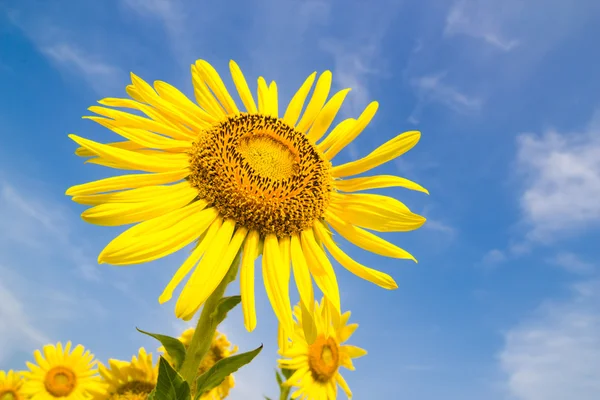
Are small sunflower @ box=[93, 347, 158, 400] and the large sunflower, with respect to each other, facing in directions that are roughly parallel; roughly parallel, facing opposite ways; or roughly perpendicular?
roughly parallel

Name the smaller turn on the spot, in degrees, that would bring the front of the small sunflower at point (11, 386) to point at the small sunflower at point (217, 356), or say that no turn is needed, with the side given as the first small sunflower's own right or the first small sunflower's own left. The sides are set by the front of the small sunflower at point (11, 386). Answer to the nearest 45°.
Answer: approximately 45° to the first small sunflower's own left

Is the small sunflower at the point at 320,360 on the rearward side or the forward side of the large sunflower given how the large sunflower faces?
on the rearward side

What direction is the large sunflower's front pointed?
toward the camera

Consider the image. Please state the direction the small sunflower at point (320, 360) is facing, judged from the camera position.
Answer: facing the viewer and to the right of the viewer

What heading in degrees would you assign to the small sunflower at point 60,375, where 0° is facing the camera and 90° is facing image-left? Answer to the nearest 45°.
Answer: approximately 0°

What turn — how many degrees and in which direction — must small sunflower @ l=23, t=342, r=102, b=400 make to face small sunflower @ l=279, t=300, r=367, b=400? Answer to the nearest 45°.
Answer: approximately 45° to its left

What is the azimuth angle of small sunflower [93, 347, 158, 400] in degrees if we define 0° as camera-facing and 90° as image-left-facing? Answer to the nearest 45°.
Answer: approximately 0°

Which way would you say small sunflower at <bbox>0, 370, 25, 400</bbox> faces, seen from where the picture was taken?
facing the viewer

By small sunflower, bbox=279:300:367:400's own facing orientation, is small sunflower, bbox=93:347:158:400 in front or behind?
behind

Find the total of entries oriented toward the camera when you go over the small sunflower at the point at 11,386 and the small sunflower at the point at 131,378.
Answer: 2

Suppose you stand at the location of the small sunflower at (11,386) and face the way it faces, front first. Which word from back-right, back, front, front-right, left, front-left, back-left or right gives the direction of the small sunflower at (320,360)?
front-left

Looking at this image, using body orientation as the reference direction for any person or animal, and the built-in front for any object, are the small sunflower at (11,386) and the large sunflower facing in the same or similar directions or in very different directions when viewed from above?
same or similar directions

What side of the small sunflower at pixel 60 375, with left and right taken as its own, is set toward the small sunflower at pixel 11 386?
right
